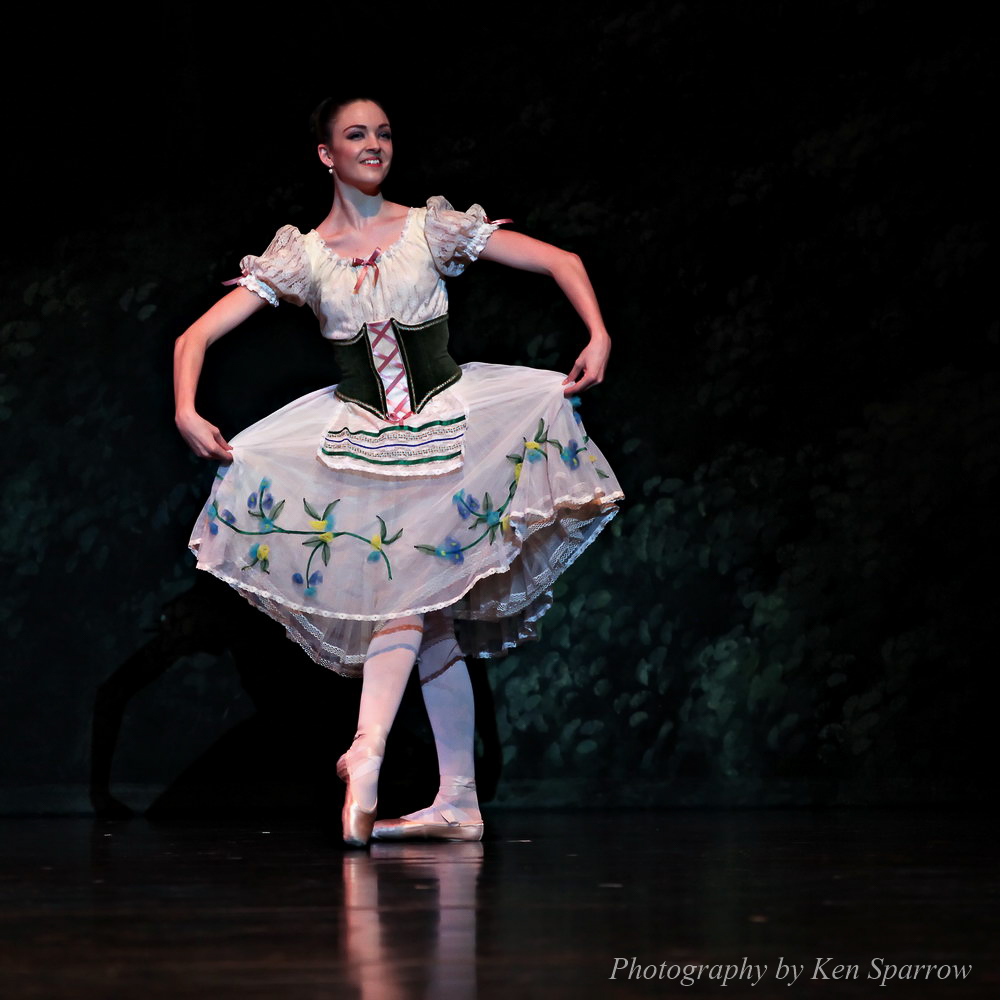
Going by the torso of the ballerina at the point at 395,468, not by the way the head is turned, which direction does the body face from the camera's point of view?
toward the camera

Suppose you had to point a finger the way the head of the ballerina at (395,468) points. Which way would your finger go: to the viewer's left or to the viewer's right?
to the viewer's right
